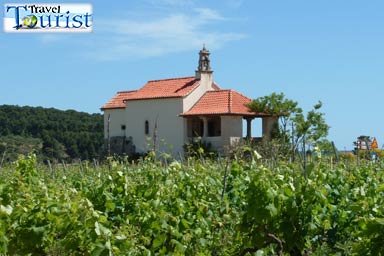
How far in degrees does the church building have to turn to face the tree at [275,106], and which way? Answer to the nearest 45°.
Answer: approximately 45° to its left

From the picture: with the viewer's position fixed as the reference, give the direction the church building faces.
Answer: facing the viewer and to the right of the viewer

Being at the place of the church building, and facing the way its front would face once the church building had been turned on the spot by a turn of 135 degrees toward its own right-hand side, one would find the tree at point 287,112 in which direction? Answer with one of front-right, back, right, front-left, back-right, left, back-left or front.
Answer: back
